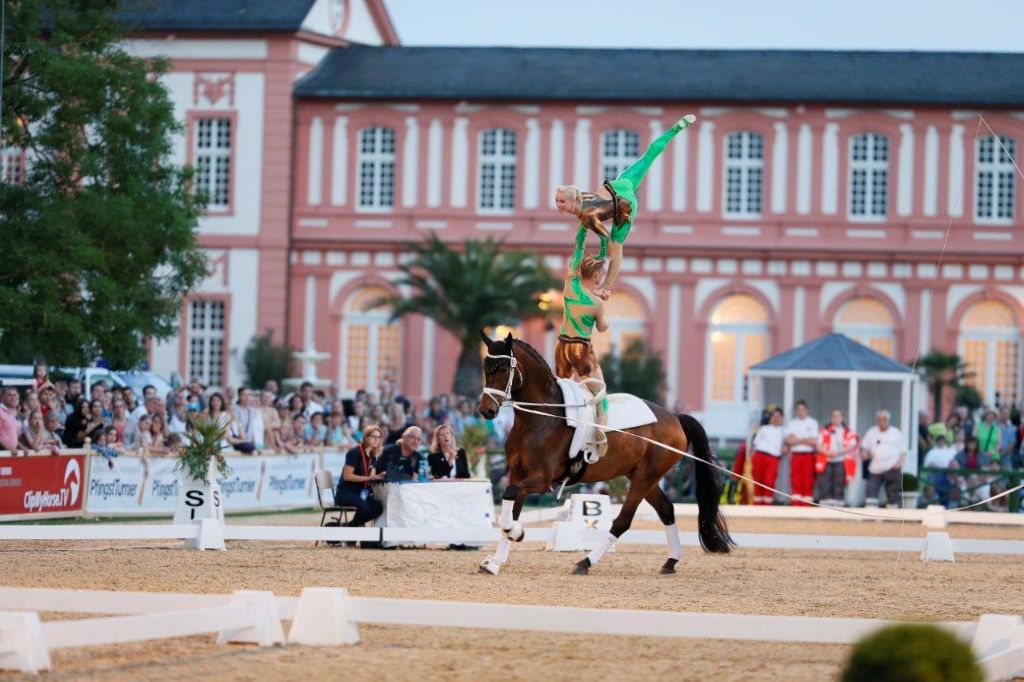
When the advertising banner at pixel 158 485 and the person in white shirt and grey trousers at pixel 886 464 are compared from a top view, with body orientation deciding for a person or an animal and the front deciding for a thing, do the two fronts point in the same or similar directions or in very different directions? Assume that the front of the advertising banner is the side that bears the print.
same or similar directions

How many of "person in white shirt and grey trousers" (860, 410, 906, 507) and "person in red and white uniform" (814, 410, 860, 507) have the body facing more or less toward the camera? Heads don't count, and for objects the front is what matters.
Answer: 2

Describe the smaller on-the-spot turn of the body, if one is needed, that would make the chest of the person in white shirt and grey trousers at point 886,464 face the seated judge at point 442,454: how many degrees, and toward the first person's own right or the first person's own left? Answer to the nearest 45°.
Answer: approximately 45° to the first person's own right

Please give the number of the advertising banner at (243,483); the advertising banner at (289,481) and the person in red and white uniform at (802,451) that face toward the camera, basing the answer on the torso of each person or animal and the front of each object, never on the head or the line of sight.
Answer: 3

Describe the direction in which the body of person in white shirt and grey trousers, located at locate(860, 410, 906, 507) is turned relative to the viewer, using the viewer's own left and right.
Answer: facing the viewer

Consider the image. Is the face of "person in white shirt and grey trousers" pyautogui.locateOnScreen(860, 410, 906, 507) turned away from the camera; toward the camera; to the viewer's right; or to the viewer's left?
toward the camera

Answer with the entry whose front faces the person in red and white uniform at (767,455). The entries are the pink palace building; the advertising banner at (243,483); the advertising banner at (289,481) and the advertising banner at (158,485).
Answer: the pink palace building

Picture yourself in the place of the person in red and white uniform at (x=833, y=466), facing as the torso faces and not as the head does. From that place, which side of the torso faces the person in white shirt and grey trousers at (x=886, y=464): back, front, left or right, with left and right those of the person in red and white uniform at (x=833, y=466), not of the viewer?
left

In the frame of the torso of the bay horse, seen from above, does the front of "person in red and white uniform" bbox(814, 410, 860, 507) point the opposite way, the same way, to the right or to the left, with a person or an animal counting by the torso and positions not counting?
to the left

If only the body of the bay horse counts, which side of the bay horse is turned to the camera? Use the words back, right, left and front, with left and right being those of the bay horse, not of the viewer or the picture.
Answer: left

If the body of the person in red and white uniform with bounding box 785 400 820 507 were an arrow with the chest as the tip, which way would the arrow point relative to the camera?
toward the camera

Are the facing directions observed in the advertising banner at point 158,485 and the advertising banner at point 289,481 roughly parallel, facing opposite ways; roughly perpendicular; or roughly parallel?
roughly parallel

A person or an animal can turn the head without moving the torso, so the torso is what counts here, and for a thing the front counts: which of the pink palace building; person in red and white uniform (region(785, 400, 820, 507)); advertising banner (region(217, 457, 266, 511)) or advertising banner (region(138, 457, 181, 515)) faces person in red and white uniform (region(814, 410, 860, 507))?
the pink palace building

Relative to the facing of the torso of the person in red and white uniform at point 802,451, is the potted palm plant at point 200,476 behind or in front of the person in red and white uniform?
in front
